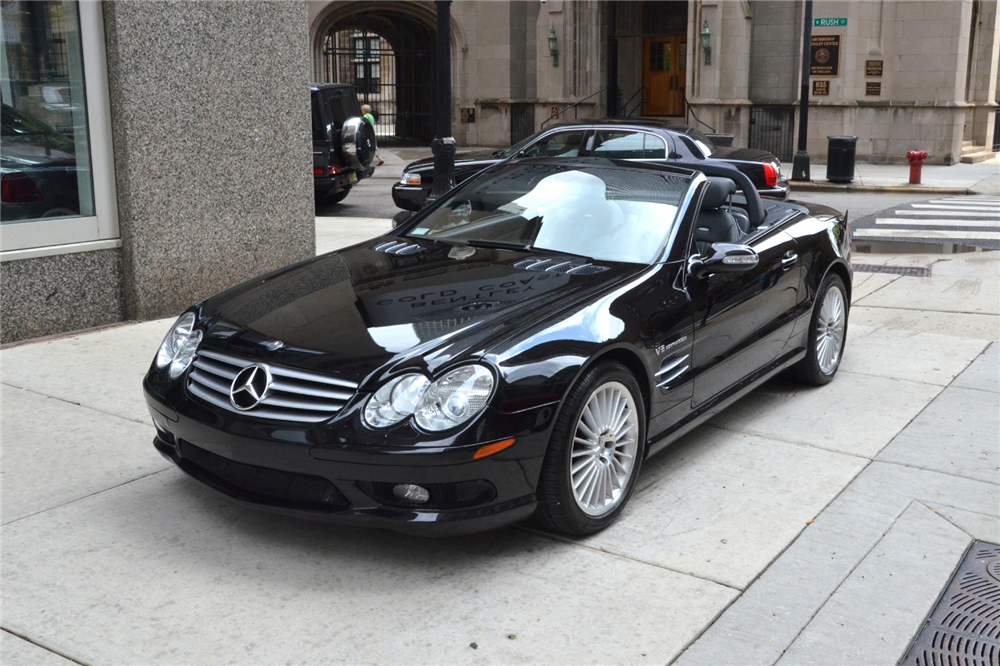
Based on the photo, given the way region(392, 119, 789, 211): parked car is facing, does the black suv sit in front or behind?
in front

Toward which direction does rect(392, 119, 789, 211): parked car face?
to the viewer's left

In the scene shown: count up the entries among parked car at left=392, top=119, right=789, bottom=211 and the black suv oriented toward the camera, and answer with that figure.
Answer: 0

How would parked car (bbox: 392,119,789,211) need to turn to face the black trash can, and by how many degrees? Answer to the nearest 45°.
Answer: approximately 135° to its right

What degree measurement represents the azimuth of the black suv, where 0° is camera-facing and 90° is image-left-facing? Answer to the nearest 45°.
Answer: approximately 135°

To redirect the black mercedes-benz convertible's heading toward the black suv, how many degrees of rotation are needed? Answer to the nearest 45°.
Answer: approximately 135° to its right

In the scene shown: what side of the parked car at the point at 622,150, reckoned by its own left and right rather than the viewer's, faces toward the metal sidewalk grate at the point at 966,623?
left

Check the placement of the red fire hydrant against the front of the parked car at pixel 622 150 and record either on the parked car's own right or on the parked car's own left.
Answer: on the parked car's own right

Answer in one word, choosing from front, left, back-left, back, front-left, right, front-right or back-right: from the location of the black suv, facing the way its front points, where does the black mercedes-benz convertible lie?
back-left

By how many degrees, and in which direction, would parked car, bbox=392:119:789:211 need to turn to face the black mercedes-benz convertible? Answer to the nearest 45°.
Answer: approximately 90° to its left

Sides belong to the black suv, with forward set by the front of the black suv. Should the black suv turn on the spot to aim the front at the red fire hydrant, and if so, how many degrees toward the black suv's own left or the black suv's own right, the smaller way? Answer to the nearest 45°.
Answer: approximately 135° to the black suv's own right

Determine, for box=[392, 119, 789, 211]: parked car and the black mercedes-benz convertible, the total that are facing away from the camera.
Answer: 0
